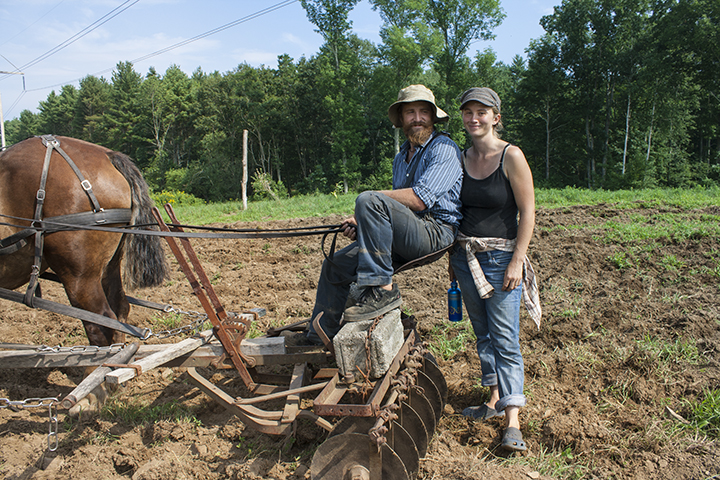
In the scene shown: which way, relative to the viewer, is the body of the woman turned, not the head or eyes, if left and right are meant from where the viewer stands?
facing the viewer and to the left of the viewer

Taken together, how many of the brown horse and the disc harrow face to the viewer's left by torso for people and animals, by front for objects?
2

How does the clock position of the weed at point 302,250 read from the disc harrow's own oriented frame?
The weed is roughly at 3 o'clock from the disc harrow.

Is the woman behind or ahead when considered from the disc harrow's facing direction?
behind

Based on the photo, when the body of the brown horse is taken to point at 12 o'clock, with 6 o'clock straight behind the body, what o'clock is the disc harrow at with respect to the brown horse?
The disc harrow is roughly at 8 o'clock from the brown horse.

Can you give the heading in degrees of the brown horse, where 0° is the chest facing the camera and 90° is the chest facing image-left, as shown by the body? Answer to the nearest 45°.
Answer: approximately 90°

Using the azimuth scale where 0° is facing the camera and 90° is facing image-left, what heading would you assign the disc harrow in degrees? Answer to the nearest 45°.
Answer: approximately 90°
